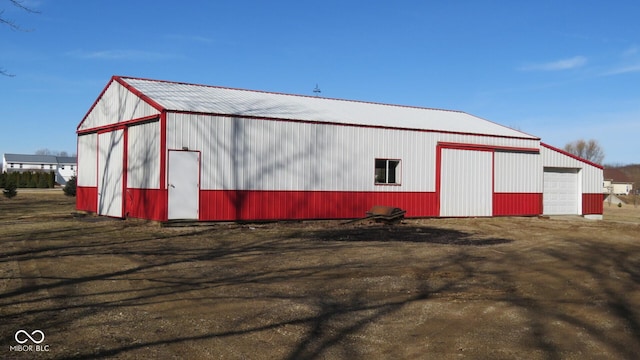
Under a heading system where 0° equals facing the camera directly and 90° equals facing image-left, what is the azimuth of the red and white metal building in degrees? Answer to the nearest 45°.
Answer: approximately 0°
